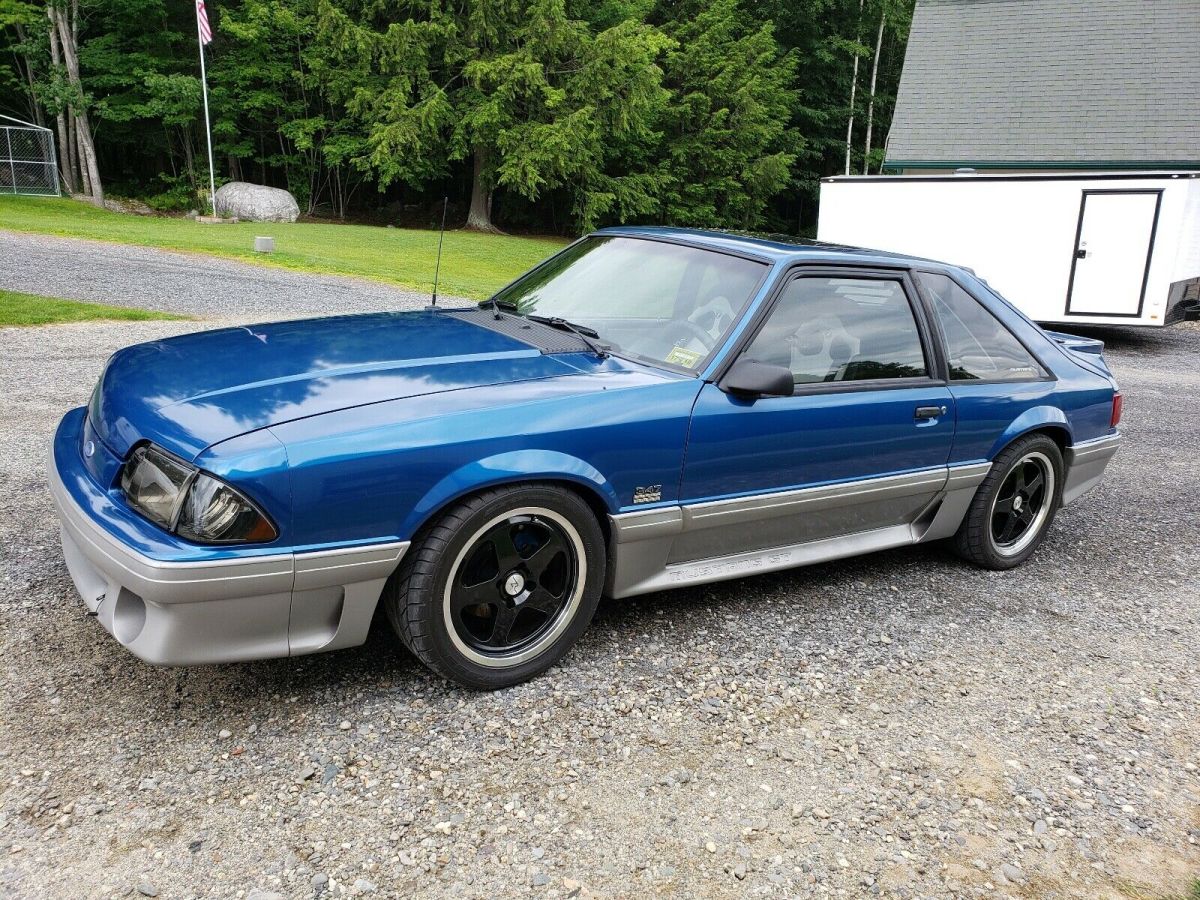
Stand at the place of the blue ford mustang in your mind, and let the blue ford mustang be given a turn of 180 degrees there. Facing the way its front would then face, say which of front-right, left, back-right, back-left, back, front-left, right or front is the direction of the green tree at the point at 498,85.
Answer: front-left

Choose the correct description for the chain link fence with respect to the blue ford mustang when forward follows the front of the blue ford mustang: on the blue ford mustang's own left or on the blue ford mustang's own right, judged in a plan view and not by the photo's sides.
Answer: on the blue ford mustang's own right

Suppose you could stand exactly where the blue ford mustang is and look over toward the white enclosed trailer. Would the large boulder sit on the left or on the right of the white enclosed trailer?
left

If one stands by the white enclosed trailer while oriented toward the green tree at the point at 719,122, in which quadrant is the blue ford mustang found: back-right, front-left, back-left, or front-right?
back-left

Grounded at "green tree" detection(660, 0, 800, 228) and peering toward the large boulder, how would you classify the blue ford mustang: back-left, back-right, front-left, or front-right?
front-left

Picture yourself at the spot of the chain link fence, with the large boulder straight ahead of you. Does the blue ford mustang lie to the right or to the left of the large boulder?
right

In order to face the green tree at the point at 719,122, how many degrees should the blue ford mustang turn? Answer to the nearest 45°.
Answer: approximately 135° to its right

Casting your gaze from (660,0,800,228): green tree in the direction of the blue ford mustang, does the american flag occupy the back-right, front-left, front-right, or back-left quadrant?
front-right

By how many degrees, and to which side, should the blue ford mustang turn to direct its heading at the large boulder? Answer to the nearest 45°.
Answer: approximately 135° to its right

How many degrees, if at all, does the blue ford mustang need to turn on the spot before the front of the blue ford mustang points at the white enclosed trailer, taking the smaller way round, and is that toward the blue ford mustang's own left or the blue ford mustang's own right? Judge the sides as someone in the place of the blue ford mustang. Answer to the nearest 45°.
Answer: approximately 180°

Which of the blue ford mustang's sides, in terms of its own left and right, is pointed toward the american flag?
right
